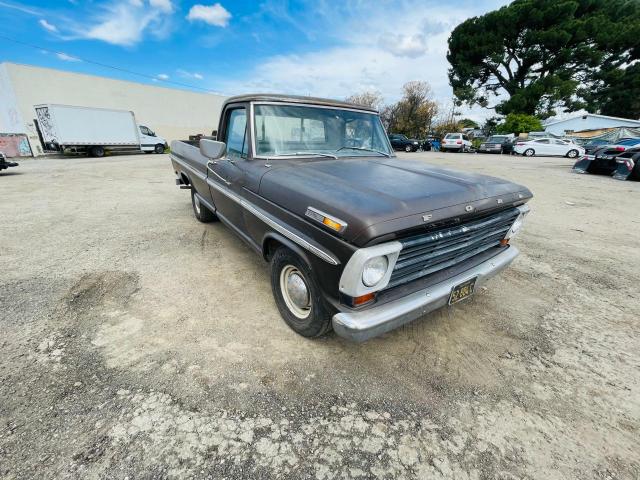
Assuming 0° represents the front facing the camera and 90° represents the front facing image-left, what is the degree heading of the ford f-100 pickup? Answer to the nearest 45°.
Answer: approximately 315°

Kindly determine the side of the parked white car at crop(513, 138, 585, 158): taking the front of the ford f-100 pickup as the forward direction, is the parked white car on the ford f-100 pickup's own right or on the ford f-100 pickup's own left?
on the ford f-100 pickup's own left

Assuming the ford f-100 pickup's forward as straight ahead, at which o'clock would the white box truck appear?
The white box truck is roughly at 6 o'clock from the ford f-100 pickup.

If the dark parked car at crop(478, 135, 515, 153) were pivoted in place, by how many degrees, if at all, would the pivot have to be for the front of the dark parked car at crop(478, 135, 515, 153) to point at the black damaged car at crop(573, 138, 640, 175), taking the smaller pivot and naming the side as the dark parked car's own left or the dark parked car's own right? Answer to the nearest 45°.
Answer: approximately 45° to the dark parked car's own left

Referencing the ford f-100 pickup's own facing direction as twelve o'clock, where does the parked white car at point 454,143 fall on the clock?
The parked white car is roughly at 8 o'clock from the ford f-100 pickup.

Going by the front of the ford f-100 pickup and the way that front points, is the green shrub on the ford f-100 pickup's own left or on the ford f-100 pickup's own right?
on the ford f-100 pickup's own left

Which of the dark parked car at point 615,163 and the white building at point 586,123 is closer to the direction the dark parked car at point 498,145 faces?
the dark parked car
